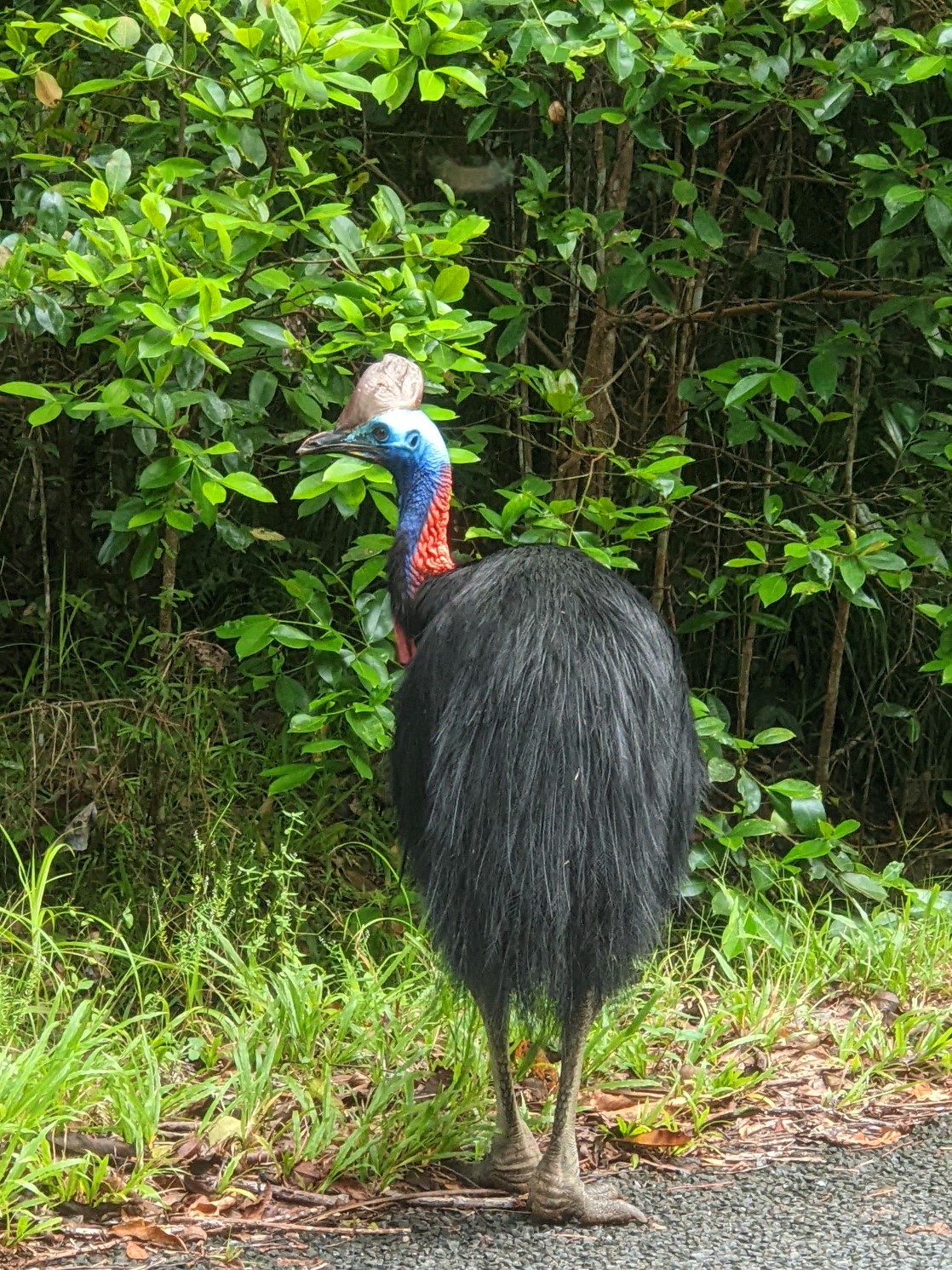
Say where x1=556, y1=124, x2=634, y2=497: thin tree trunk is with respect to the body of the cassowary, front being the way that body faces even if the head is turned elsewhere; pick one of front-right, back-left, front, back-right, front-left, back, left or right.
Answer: front-right

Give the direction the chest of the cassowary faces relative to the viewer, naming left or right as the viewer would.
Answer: facing away from the viewer and to the left of the viewer

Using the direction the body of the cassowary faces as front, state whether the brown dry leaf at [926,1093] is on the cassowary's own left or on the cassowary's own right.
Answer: on the cassowary's own right

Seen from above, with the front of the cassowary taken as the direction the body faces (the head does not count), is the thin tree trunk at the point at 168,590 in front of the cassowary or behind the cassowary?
in front

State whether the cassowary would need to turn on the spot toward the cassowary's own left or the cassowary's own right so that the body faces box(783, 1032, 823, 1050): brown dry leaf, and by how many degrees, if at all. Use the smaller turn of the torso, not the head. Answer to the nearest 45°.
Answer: approximately 90° to the cassowary's own right
